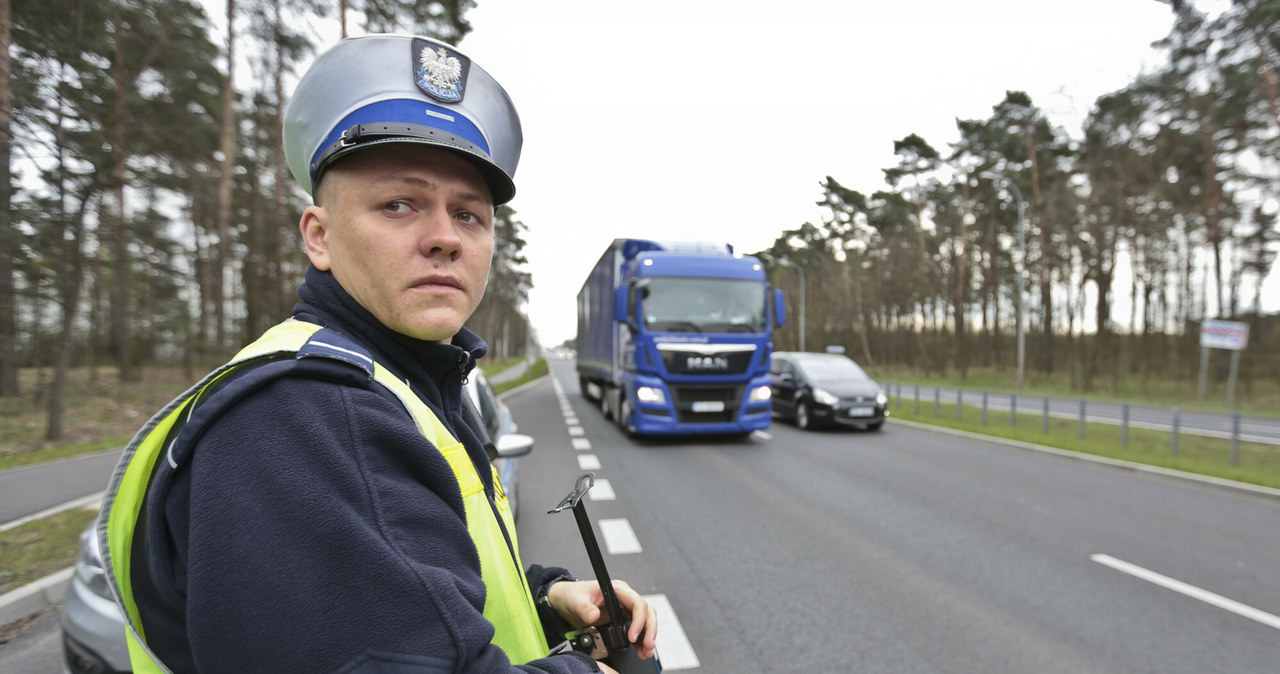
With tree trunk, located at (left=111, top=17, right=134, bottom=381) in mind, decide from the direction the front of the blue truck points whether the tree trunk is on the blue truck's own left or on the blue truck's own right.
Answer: on the blue truck's own right

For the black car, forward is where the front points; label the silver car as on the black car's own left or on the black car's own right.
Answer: on the black car's own right

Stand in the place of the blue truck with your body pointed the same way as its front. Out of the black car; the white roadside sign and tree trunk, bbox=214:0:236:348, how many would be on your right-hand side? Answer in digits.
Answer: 1

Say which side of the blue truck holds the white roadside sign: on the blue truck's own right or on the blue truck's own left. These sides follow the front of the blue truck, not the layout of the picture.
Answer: on the blue truck's own left

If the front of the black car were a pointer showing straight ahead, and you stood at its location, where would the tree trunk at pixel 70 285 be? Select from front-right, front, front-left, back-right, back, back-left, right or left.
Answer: right

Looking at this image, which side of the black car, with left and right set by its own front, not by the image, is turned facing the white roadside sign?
left

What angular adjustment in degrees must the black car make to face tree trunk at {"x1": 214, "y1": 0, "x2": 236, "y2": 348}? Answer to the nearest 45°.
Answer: approximately 135° to its right

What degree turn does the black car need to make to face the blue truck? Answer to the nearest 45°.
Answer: approximately 90° to its right

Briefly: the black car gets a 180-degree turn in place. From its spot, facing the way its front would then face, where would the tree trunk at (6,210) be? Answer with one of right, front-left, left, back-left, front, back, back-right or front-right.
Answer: left

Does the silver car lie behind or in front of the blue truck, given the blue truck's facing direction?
in front

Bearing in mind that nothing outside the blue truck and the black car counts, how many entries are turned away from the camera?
0

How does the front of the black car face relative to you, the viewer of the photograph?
facing the viewer and to the right of the viewer

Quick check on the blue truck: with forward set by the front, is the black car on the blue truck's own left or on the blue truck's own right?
on the blue truck's own left

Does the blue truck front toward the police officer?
yes

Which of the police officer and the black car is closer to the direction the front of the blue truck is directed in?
the police officer

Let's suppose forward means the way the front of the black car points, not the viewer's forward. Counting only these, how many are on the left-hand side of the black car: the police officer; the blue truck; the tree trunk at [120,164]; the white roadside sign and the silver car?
1

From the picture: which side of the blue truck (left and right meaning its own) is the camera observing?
front
